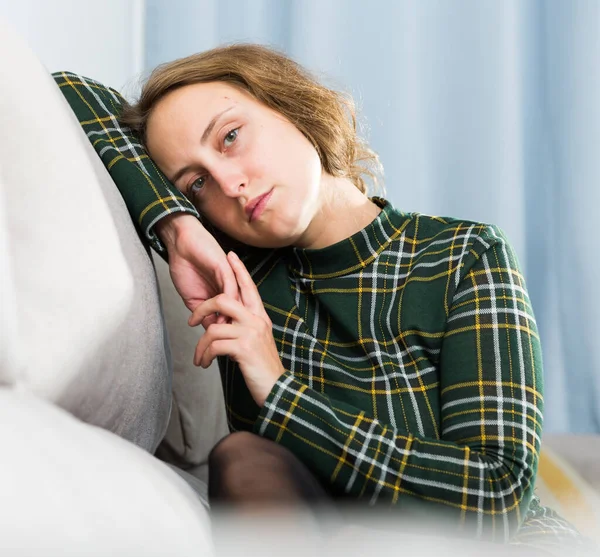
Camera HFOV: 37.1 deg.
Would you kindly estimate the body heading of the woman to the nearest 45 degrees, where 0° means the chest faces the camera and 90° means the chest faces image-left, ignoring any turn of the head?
approximately 45°
